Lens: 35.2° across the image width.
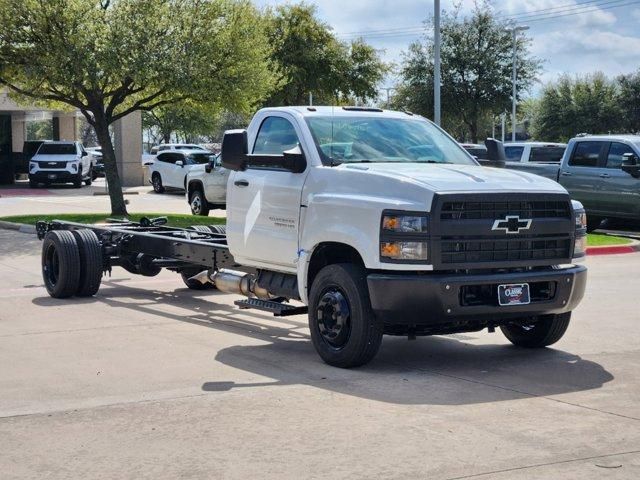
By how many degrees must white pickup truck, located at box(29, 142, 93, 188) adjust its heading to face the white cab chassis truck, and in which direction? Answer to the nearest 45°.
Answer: approximately 45° to its left

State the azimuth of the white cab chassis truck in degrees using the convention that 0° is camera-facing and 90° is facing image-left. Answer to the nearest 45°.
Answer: approximately 315°

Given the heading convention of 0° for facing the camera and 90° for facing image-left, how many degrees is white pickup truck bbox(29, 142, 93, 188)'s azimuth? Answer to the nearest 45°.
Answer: approximately 45°

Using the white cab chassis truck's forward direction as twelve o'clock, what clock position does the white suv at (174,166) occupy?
The white suv is roughly at 7 o'clock from the white cab chassis truck.

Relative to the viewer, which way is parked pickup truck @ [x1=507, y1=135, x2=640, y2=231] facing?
to the viewer's right

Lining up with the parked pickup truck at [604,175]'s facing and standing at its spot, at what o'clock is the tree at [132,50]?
The tree is roughly at 6 o'clock from the parked pickup truck.

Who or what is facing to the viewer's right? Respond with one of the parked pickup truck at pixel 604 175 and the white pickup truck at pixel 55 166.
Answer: the parked pickup truck

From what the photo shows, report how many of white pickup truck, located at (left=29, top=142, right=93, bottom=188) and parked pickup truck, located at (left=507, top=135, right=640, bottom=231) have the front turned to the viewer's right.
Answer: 1
